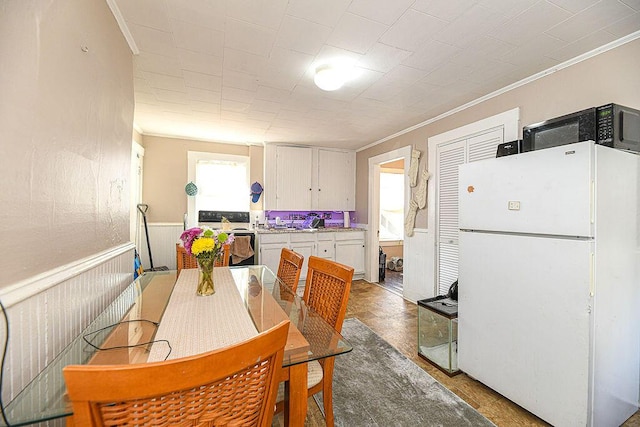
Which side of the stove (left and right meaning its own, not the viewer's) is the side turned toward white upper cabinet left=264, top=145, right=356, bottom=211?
left

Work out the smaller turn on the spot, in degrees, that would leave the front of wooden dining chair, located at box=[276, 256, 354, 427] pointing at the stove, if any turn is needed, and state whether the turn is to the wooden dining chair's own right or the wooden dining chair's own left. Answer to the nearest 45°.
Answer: approximately 90° to the wooden dining chair's own right

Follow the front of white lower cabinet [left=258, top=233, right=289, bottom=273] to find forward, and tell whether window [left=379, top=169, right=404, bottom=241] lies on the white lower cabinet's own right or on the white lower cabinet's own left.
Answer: on the white lower cabinet's own left

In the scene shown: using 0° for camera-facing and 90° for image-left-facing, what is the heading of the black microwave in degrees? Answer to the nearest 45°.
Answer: approximately 45°

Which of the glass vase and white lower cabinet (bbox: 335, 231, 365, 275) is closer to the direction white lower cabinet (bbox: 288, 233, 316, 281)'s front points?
the glass vase

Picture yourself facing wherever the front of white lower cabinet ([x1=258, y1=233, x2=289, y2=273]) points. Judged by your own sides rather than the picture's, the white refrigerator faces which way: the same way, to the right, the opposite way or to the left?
to the right

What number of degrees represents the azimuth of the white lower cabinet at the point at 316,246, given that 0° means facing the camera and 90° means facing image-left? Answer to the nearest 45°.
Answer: approximately 0°

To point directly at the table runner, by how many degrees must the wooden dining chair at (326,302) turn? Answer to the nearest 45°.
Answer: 0° — it already faces it

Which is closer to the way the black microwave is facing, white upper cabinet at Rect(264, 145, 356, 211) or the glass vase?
the glass vase

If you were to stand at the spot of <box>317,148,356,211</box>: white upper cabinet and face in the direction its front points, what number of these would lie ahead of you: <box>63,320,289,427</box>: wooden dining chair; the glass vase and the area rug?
3

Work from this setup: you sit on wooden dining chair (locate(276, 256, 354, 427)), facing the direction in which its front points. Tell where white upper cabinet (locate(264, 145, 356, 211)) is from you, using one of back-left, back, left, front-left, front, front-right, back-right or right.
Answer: back-right
